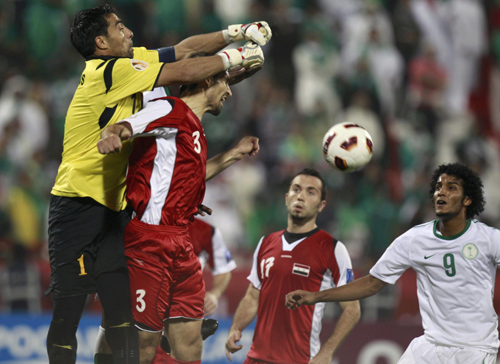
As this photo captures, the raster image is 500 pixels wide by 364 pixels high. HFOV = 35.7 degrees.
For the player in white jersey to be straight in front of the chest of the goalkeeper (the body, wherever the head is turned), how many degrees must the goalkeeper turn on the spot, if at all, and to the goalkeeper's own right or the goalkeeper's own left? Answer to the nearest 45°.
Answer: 0° — they already face them

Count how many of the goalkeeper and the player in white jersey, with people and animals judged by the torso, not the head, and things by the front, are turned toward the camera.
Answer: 1

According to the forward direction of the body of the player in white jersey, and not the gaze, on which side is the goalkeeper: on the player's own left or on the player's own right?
on the player's own right

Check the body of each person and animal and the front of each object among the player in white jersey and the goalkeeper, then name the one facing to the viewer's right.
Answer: the goalkeeper

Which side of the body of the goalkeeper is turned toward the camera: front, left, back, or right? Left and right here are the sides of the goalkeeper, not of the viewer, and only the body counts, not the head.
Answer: right

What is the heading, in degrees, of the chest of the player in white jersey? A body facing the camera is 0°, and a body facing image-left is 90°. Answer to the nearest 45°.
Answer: approximately 0°

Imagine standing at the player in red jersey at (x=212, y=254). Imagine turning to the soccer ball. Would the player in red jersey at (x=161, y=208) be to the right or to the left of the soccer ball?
right

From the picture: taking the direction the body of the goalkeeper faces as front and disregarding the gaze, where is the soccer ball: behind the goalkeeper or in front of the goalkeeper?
in front

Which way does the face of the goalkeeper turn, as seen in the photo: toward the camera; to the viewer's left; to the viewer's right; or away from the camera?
to the viewer's right

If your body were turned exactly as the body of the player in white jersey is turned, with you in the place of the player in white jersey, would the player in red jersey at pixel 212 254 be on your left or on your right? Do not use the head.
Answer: on your right

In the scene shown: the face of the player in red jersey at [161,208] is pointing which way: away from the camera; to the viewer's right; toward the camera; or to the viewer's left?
to the viewer's right
